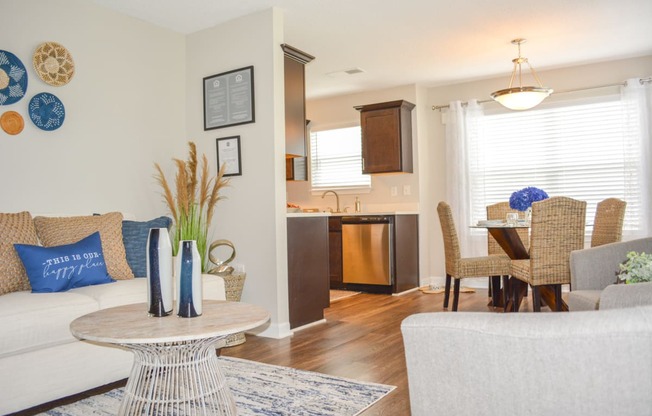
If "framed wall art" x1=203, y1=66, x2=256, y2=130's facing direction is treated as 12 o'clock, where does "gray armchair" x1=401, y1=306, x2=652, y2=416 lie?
The gray armchair is roughly at 10 o'clock from the framed wall art.

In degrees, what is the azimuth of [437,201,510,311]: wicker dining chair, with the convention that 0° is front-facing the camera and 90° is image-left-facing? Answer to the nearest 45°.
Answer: approximately 270°

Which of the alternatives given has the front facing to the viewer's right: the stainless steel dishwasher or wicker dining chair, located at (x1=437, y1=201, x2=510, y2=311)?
the wicker dining chair

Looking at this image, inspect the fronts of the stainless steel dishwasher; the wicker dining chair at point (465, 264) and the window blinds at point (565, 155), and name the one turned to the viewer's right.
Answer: the wicker dining chair

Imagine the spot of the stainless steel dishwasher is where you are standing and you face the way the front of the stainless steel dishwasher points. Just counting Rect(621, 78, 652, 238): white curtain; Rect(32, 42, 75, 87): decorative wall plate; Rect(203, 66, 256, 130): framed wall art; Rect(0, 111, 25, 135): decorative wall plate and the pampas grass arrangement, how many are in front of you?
4

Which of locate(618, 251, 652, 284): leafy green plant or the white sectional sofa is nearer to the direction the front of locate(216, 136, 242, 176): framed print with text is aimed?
the white sectional sofa

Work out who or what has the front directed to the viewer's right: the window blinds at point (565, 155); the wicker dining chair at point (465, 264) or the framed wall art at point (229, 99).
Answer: the wicker dining chair

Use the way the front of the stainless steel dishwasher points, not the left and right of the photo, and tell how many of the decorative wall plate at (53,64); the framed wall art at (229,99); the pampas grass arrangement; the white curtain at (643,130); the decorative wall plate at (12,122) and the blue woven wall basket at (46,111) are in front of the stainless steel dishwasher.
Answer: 5

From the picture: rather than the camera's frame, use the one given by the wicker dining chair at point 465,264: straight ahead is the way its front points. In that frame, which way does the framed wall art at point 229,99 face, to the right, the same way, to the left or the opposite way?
to the right

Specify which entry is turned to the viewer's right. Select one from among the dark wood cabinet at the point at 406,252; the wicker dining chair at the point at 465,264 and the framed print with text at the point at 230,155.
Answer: the wicker dining chair

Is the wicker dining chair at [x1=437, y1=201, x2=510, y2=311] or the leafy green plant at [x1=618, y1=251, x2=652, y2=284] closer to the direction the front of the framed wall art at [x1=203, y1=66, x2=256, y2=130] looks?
the leafy green plant

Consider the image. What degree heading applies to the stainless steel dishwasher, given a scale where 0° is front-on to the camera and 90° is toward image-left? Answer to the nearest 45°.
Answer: approximately 45°
